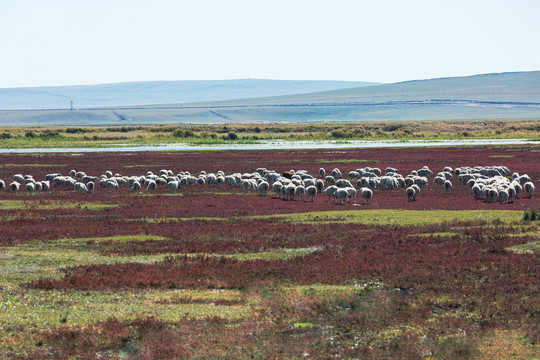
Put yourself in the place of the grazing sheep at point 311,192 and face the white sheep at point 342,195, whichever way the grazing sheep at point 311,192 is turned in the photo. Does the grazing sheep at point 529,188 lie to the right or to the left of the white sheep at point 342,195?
left

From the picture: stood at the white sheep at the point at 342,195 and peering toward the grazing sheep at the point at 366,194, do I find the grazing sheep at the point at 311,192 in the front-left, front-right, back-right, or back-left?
back-left

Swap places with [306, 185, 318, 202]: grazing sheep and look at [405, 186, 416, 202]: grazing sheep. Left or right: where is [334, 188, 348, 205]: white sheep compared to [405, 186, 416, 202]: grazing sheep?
right
